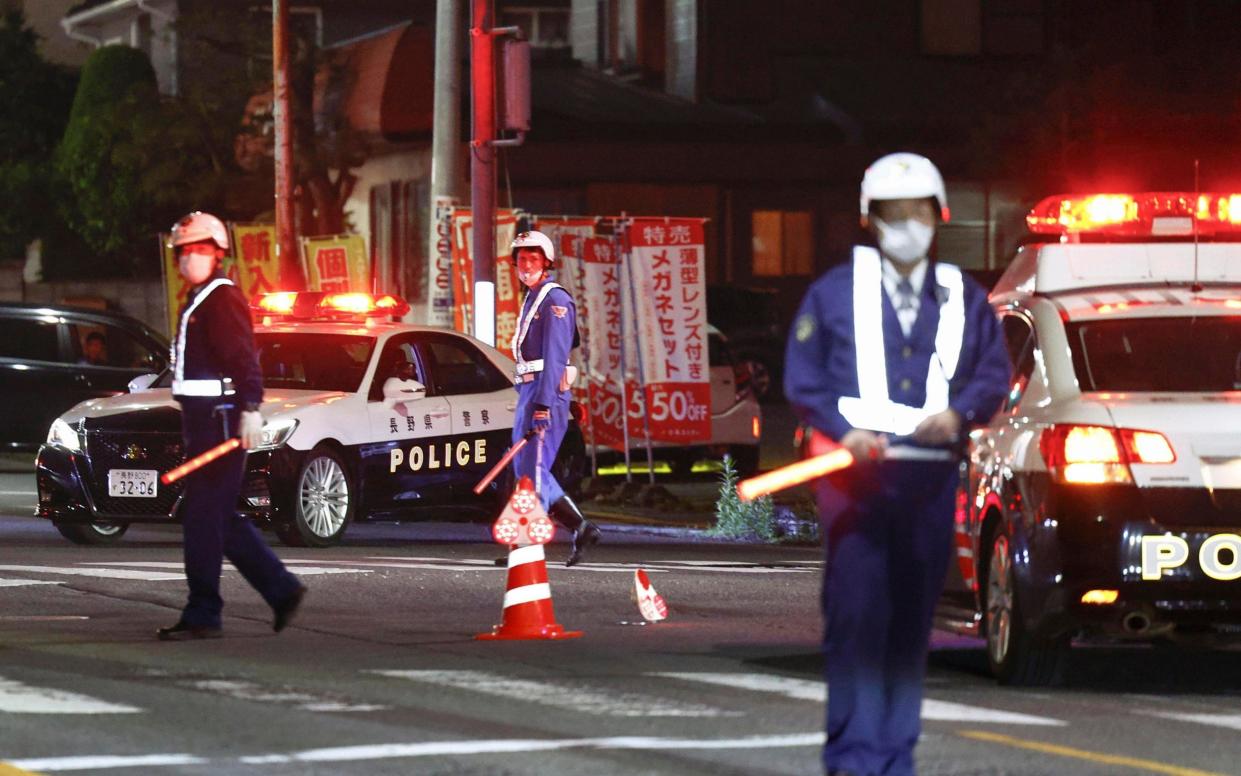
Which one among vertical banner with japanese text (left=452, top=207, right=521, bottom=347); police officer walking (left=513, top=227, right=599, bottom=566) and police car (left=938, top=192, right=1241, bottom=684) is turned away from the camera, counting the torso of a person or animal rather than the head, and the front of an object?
the police car

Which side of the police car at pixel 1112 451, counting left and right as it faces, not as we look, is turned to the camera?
back

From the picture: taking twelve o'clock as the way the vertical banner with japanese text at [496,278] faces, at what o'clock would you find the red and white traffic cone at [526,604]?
The red and white traffic cone is roughly at 12 o'clock from the vertical banner with japanese text.

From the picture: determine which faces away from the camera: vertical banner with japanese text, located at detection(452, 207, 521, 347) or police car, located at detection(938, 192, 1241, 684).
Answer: the police car

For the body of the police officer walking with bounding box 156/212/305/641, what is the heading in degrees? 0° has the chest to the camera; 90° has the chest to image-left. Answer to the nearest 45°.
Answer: approximately 45°

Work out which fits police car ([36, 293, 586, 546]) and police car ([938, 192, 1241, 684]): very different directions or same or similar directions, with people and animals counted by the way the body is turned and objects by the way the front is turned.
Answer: very different directions

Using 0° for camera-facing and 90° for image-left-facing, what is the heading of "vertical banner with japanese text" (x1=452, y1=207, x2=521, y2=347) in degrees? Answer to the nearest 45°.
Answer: approximately 0°

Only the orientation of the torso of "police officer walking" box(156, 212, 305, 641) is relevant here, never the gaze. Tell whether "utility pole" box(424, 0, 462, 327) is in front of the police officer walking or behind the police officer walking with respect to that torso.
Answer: behind

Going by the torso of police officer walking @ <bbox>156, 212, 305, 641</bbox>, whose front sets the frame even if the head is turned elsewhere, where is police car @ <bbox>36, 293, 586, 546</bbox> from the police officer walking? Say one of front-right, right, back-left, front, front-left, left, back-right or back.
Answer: back-right
